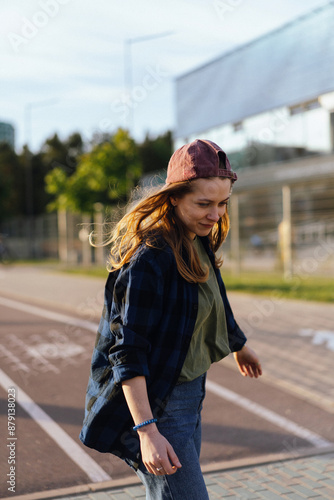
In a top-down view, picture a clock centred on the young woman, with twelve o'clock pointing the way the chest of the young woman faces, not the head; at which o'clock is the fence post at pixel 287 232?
The fence post is roughly at 8 o'clock from the young woman.

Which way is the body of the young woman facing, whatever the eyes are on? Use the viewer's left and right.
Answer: facing the viewer and to the right of the viewer

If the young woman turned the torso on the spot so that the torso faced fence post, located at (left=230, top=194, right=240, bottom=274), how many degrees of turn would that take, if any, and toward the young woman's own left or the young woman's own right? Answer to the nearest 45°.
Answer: approximately 135° to the young woman's own left
